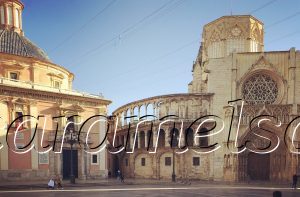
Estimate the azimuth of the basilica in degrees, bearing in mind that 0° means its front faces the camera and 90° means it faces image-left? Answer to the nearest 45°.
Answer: approximately 315°

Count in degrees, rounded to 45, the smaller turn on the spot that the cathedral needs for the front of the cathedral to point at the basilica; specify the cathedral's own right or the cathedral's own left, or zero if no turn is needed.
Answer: approximately 45° to the cathedral's own right

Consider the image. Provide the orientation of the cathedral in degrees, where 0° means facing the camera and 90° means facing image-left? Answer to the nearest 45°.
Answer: approximately 0°
